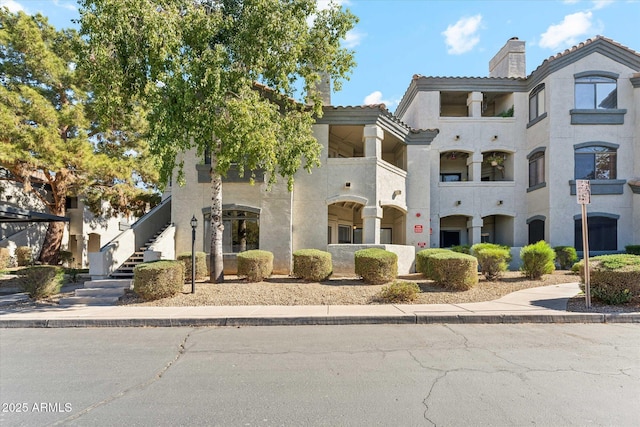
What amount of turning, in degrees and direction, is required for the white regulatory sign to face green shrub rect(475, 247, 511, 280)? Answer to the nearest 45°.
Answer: approximately 135° to its right

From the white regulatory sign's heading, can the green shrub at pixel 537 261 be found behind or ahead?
behind

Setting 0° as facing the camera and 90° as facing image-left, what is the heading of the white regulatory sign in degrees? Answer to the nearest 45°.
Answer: approximately 0°

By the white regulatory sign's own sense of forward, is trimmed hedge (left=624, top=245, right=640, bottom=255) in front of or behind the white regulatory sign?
behind

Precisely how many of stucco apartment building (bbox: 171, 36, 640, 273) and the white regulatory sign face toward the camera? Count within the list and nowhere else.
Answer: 2

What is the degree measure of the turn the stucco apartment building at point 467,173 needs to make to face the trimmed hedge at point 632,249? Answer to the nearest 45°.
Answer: approximately 90° to its left

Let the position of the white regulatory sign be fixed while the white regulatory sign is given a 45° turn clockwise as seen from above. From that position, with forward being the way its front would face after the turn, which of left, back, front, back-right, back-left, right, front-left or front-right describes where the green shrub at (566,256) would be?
back-right
